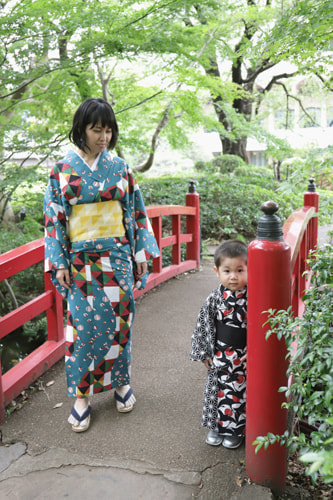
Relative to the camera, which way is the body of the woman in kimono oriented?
toward the camera

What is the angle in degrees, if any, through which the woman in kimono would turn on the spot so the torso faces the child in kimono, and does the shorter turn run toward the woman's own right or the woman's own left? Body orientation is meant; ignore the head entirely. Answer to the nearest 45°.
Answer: approximately 45° to the woman's own left

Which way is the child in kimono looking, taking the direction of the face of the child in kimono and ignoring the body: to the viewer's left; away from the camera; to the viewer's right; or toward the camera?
toward the camera

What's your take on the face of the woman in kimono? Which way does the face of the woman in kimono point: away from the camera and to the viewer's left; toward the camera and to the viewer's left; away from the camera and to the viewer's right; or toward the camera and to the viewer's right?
toward the camera and to the viewer's right
